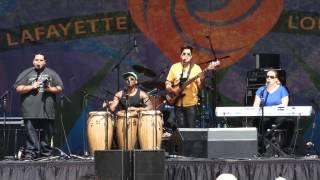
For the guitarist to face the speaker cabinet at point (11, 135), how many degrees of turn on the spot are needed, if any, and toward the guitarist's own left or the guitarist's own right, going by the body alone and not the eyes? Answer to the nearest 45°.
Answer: approximately 90° to the guitarist's own right

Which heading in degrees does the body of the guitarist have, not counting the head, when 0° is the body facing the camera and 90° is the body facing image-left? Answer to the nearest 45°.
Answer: approximately 0°

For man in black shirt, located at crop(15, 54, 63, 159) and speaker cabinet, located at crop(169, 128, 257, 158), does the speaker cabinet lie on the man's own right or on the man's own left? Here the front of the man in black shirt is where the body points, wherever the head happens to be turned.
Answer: on the man's own left

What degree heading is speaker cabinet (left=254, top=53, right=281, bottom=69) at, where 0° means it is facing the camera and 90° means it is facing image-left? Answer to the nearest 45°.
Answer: approximately 0°

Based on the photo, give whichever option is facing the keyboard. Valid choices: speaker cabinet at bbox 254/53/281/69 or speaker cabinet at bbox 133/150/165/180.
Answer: speaker cabinet at bbox 254/53/281/69
